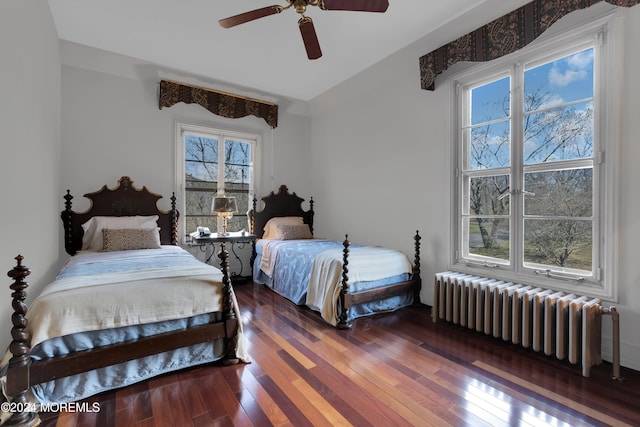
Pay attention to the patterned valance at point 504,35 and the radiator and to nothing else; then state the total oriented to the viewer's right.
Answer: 0

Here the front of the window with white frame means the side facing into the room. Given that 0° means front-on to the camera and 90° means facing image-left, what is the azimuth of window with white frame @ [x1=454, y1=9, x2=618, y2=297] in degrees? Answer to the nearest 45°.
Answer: approximately 45°

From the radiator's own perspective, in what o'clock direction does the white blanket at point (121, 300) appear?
The white blanket is roughly at 12 o'clock from the radiator.

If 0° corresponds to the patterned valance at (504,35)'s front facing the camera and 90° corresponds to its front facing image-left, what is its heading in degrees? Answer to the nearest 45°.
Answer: approximately 45°

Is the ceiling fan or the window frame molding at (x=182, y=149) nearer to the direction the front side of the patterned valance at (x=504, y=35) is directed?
the ceiling fan

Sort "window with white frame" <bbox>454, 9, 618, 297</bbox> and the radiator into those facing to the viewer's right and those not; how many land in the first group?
0

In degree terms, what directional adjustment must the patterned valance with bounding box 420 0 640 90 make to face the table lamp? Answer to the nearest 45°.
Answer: approximately 45° to its right

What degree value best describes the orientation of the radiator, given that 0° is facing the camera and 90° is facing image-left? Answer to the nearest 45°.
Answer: approximately 45°

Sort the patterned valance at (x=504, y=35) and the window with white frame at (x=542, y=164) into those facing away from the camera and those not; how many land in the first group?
0

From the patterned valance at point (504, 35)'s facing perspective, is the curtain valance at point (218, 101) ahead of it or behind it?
ahead

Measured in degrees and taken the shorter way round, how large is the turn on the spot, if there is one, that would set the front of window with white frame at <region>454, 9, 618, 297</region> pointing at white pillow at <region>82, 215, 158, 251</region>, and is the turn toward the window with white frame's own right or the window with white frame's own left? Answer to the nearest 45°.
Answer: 0° — it already faces it

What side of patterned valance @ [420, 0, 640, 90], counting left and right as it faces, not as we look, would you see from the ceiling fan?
front

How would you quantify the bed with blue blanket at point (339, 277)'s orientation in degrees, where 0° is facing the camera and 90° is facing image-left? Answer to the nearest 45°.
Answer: approximately 315°

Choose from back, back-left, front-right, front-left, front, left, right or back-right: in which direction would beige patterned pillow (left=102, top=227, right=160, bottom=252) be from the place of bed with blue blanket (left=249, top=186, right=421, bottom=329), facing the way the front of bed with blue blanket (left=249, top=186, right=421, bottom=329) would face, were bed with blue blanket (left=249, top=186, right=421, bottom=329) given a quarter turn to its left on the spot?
back-left

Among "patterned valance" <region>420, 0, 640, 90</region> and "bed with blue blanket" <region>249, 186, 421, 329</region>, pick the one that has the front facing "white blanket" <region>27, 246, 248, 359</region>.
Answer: the patterned valance

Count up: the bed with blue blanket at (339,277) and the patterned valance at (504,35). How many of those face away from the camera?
0
